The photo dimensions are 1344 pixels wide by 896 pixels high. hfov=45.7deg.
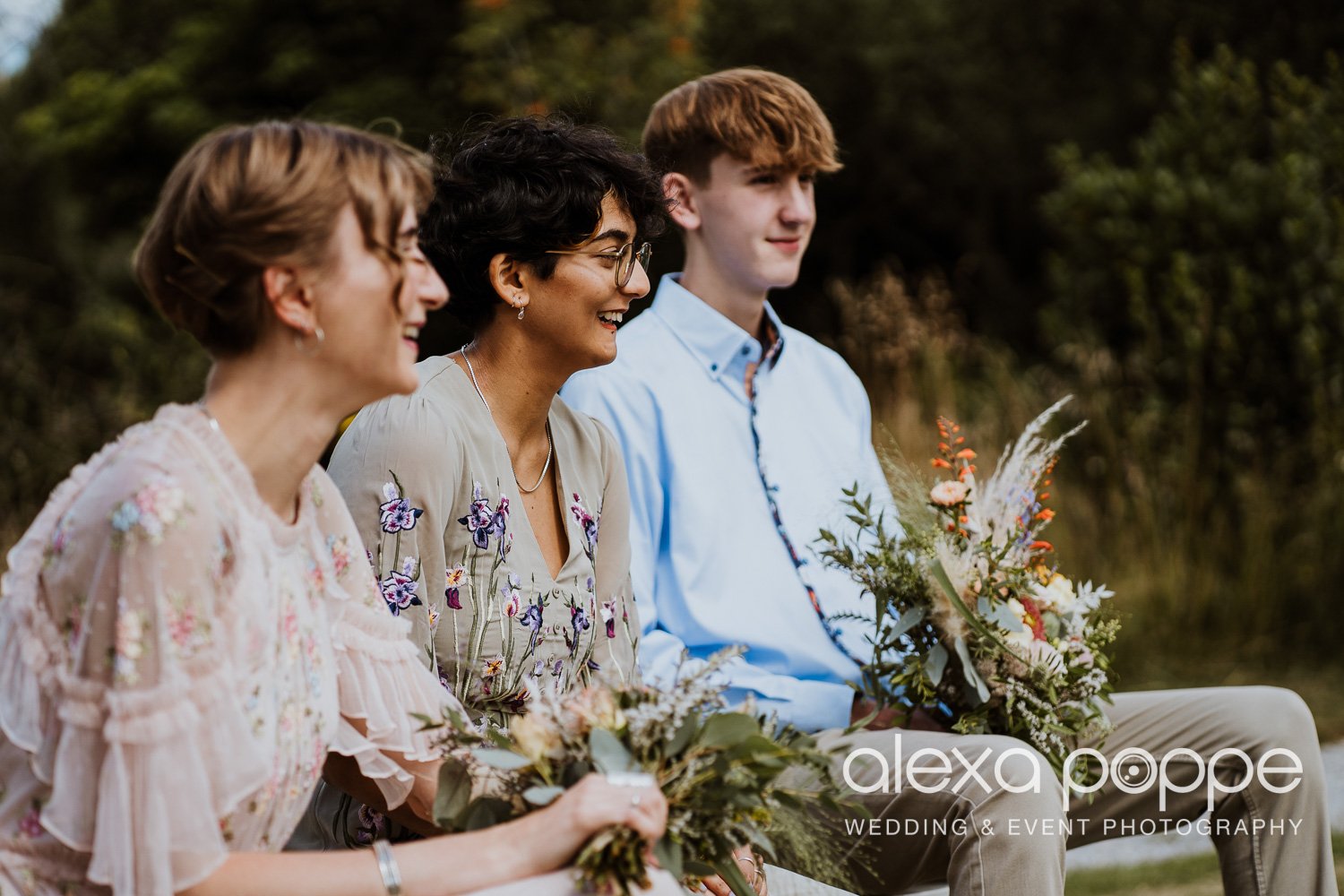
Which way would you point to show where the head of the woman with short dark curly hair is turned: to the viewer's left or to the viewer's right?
to the viewer's right

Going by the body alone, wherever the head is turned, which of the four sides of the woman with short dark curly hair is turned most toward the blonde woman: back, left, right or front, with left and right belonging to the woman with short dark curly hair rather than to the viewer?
right

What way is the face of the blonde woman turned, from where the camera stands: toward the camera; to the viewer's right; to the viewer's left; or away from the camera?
to the viewer's right

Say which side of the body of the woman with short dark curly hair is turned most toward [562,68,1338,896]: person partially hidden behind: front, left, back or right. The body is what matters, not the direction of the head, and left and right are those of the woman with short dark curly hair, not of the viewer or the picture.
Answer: left

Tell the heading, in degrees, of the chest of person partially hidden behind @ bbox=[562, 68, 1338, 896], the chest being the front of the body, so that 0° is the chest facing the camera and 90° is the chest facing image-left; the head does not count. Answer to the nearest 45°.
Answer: approximately 315°

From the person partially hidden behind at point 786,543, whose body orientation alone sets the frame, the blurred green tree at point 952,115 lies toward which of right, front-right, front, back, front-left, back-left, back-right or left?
back-left

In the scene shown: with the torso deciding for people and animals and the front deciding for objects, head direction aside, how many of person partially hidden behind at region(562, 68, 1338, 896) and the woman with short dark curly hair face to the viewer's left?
0

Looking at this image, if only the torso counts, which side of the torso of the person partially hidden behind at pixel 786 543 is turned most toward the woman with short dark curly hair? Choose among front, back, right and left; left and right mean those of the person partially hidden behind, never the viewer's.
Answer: right

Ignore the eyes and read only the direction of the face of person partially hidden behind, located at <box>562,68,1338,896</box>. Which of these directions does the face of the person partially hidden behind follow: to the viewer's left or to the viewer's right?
to the viewer's right
